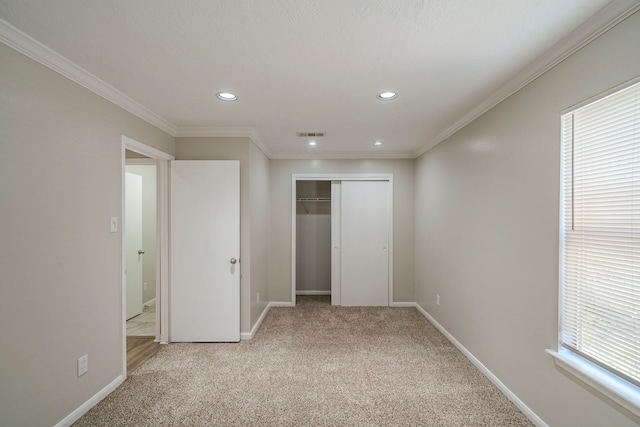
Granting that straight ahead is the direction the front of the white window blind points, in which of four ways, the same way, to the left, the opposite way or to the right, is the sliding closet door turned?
to the left

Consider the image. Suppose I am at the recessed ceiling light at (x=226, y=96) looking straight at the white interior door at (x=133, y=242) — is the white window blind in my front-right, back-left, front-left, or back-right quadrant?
back-right

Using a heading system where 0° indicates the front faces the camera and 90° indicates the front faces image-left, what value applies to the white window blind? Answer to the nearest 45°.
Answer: approximately 45°

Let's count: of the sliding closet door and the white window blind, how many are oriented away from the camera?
0

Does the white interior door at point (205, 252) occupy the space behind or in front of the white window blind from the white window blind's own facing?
in front

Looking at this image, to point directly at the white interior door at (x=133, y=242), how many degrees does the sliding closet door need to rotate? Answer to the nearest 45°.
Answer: approximately 90° to its right

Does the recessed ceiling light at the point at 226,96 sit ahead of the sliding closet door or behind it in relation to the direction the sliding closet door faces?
ahead

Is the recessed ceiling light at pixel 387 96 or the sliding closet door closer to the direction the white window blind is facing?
the recessed ceiling light

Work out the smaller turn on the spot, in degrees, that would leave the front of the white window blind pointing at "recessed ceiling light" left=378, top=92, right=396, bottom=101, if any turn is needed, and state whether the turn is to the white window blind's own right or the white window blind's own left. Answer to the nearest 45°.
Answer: approximately 45° to the white window blind's own right

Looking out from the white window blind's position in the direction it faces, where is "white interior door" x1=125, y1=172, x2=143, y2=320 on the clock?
The white interior door is roughly at 1 o'clock from the white window blind.

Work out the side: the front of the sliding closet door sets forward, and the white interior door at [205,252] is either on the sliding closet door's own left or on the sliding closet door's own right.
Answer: on the sliding closet door's own right
